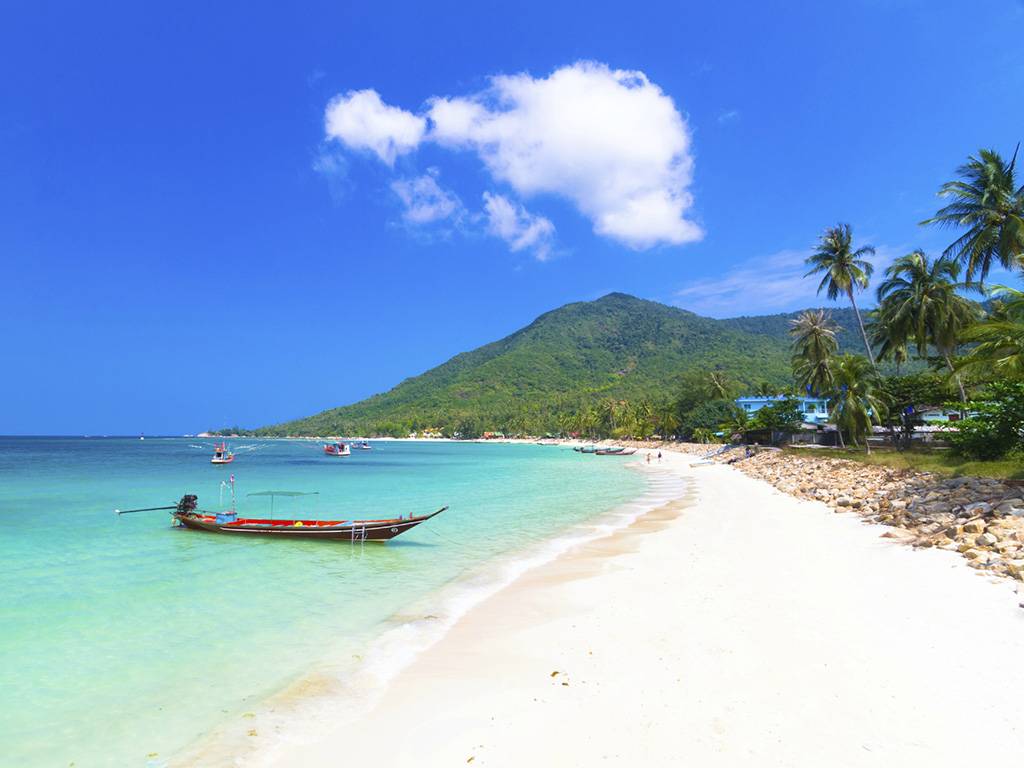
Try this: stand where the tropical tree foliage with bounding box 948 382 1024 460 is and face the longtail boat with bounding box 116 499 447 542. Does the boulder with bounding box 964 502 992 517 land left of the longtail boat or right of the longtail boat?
left

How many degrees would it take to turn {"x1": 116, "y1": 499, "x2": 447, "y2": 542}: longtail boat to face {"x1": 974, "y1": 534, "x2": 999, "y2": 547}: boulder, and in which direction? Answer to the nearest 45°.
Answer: approximately 45° to its right

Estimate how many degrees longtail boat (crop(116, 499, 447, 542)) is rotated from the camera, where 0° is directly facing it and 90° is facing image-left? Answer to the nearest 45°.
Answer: approximately 270°

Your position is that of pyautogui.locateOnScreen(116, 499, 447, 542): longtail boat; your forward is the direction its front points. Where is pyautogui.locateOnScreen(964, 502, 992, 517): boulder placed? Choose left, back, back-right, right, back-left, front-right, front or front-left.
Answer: front-right

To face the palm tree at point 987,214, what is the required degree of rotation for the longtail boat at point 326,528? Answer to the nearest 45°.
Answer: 0° — it already faces it

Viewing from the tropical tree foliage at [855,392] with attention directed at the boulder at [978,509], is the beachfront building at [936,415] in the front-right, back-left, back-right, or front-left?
back-left
